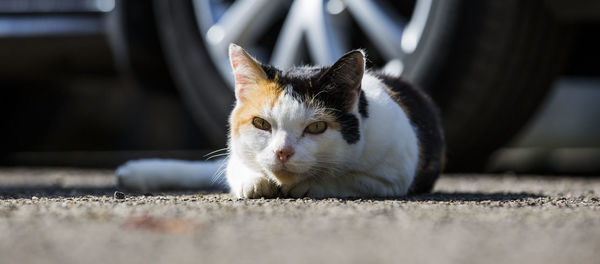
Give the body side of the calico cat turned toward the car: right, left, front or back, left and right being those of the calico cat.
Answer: back

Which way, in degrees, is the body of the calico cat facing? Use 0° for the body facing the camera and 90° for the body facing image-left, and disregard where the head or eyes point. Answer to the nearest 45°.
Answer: approximately 45°
